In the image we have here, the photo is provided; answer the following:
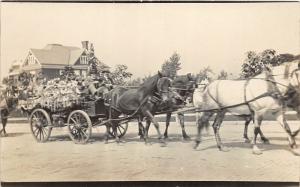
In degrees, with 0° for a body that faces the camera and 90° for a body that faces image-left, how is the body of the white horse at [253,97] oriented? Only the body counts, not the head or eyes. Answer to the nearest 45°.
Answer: approximately 270°

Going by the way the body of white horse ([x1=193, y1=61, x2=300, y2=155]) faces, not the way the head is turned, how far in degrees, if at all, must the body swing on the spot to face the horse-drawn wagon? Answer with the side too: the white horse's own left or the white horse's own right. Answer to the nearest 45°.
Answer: approximately 180°

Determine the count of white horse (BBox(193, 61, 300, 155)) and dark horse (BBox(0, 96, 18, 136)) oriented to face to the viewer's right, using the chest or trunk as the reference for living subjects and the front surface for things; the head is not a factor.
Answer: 2

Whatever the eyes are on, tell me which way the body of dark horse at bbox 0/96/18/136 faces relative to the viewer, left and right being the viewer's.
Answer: facing to the right of the viewer

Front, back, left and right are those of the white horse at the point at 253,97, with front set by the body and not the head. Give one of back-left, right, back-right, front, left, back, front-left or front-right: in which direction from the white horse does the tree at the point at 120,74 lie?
back

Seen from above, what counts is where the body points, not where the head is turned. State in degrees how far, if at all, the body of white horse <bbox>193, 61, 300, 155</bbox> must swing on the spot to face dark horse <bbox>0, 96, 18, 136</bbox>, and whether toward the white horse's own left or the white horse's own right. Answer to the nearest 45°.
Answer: approximately 180°
